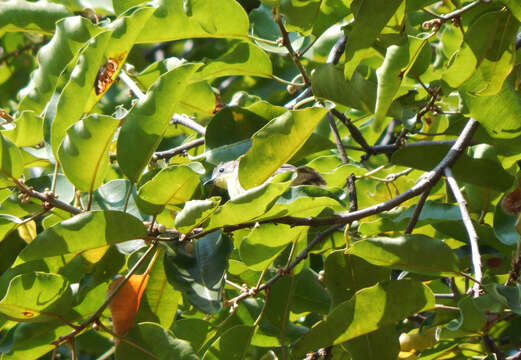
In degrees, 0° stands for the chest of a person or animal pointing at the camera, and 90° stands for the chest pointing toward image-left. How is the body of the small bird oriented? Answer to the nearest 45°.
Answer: approximately 90°
